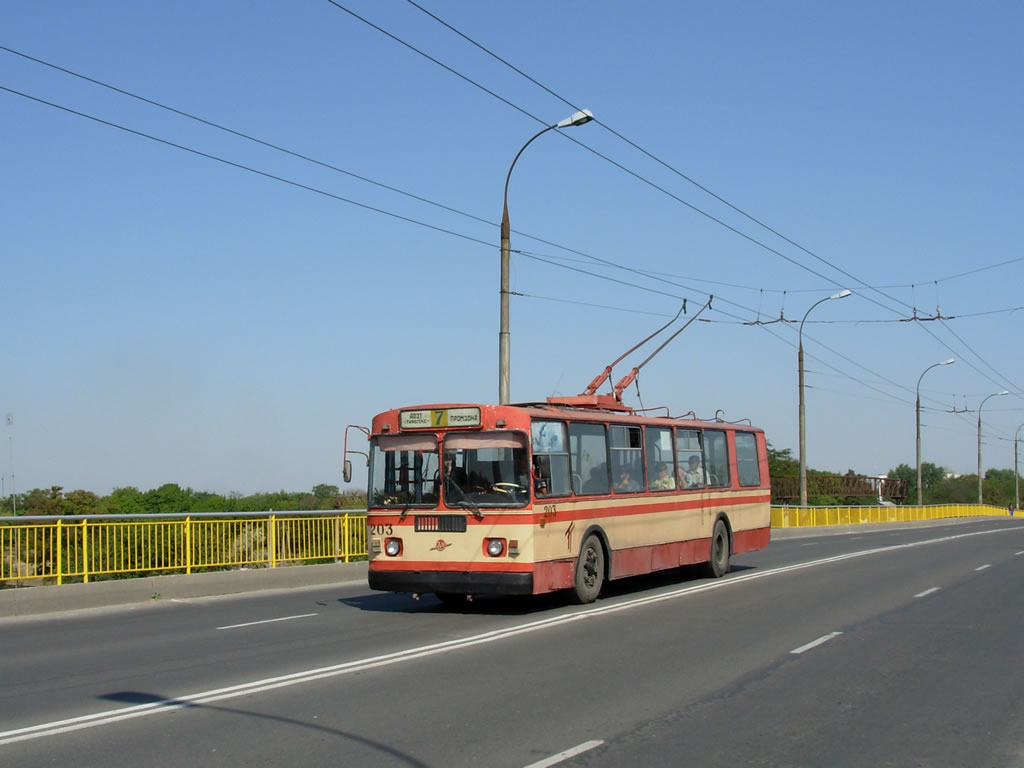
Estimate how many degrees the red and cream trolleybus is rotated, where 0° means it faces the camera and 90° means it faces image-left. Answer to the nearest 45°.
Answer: approximately 45°

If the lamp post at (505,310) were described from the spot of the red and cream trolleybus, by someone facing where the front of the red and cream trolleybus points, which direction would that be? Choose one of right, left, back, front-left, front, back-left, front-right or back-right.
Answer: back-right

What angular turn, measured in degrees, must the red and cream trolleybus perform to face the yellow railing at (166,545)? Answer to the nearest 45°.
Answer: approximately 90° to its right
